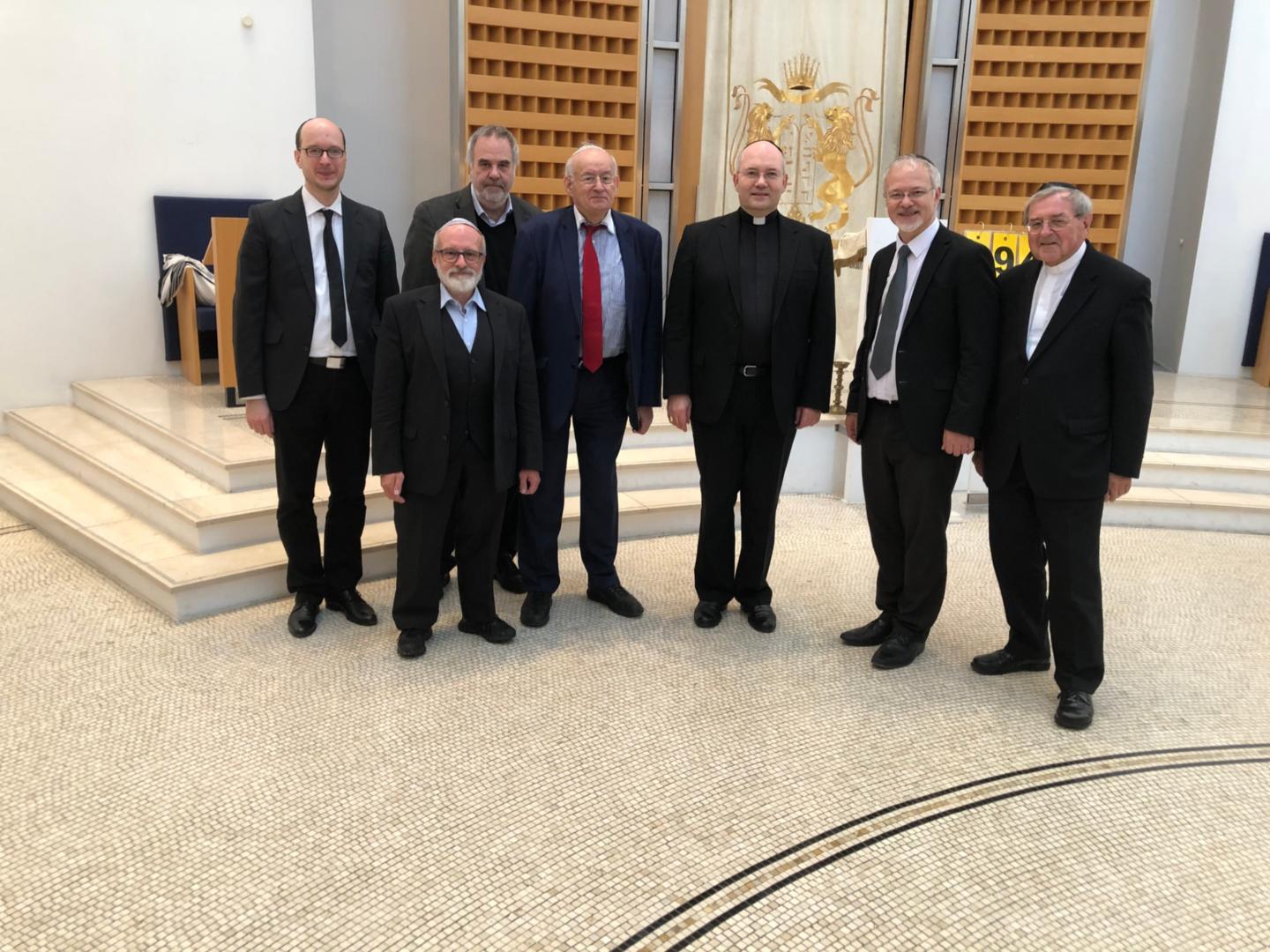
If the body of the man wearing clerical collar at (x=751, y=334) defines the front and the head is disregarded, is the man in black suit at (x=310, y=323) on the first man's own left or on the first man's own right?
on the first man's own right
